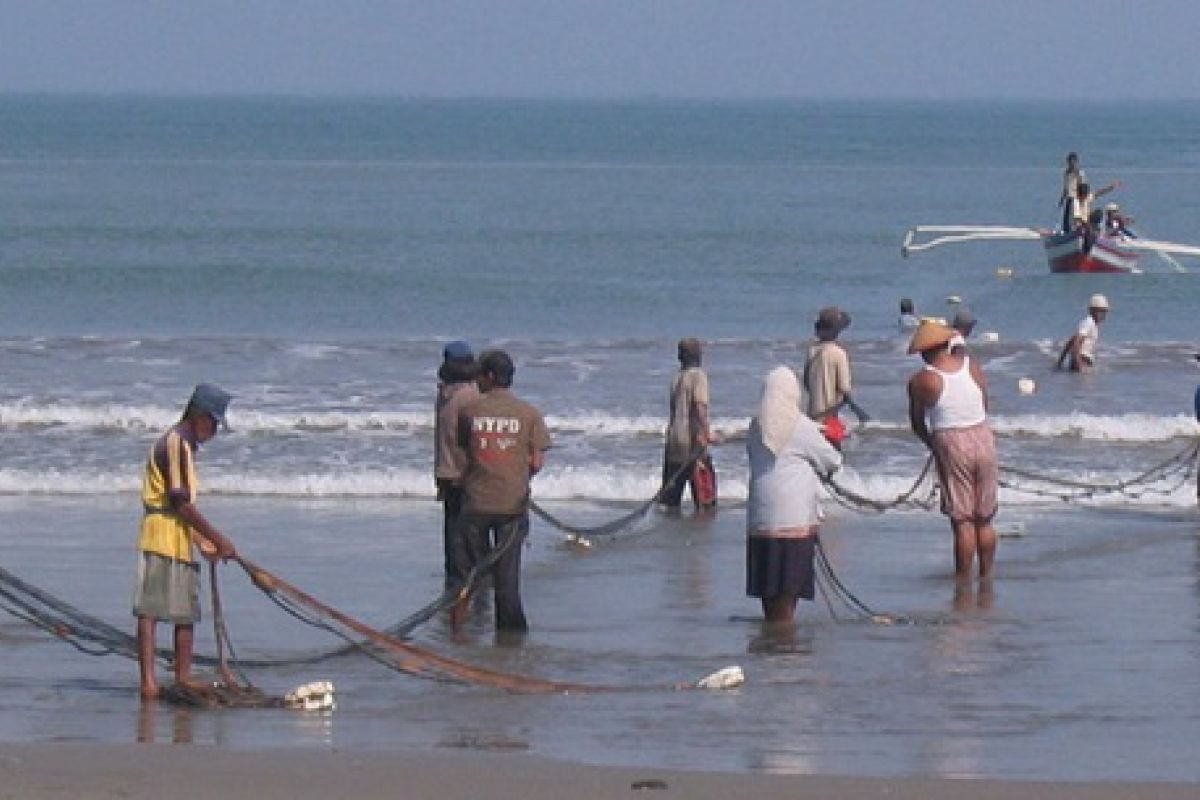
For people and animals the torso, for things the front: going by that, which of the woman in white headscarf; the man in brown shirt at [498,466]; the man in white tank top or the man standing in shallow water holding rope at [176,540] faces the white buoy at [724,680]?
the man standing in shallow water holding rope

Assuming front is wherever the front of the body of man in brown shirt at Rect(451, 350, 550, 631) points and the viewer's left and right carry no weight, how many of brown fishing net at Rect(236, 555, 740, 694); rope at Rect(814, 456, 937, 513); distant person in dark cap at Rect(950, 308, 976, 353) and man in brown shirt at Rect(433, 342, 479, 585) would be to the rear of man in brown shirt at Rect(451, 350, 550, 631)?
1

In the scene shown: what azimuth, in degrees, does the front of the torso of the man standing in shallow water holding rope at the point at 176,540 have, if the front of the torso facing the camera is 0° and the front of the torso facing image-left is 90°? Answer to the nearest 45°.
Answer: approximately 270°

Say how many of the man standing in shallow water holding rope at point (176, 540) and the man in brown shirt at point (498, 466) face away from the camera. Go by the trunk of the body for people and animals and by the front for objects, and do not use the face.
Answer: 1

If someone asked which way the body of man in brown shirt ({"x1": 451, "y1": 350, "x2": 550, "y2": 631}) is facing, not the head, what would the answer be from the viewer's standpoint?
away from the camera

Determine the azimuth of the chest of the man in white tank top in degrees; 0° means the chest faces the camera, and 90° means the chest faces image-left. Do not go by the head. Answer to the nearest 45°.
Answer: approximately 135°

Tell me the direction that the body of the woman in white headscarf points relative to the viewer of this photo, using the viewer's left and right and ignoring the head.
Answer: facing away from the viewer and to the right of the viewer

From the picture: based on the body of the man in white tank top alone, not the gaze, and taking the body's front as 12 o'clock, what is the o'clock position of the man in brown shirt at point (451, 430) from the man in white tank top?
The man in brown shirt is roughly at 10 o'clock from the man in white tank top.

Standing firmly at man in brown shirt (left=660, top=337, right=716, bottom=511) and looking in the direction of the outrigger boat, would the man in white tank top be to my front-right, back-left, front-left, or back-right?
back-right

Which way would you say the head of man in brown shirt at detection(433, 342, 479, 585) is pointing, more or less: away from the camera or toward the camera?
away from the camera

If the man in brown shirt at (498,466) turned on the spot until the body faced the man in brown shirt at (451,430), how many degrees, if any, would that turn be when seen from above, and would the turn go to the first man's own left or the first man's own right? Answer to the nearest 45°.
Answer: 0° — they already face them

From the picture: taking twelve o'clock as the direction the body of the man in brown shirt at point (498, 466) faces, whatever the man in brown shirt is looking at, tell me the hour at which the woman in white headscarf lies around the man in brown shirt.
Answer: The woman in white headscarf is roughly at 3 o'clock from the man in brown shirt.
